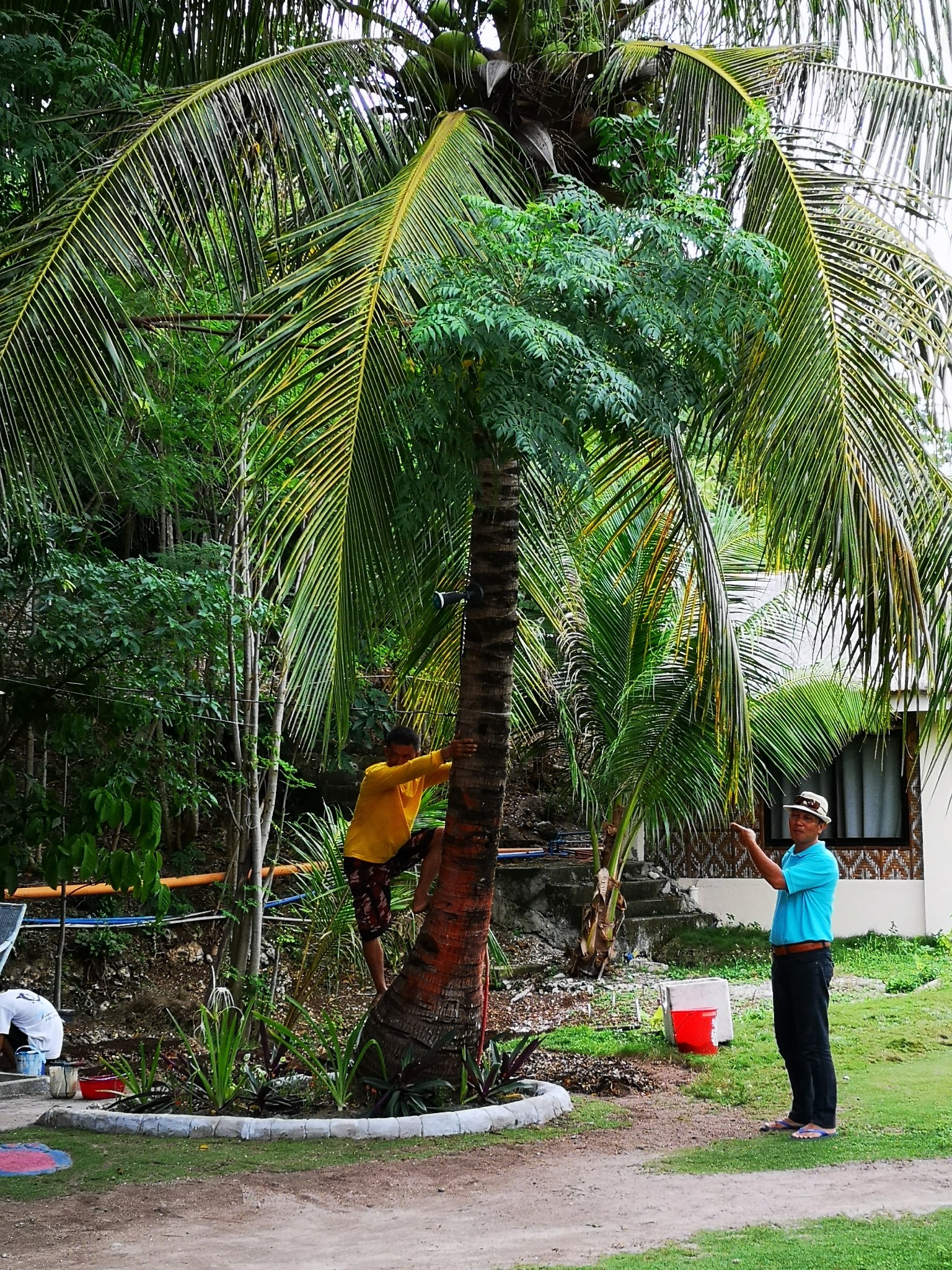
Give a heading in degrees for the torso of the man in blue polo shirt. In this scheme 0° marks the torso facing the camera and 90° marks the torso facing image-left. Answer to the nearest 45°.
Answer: approximately 45°

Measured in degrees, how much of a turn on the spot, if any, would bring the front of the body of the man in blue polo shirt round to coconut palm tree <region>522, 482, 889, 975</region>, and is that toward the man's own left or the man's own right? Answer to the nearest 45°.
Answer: approximately 135° to the man's own right

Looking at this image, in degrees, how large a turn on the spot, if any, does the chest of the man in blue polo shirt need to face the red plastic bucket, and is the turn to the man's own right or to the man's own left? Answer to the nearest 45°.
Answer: approximately 135° to the man's own right

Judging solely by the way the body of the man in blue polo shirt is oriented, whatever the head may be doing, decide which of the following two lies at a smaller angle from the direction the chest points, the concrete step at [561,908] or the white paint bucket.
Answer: the white paint bucket

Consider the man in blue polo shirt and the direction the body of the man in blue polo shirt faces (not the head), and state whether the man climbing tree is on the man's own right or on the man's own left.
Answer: on the man's own right

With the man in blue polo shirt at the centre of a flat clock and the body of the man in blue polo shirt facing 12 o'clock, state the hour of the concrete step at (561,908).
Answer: The concrete step is roughly at 4 o'clock from the man in blue polo shirt.

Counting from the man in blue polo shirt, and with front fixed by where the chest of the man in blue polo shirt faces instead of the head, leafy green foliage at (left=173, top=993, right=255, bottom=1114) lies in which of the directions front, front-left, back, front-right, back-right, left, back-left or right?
front-right

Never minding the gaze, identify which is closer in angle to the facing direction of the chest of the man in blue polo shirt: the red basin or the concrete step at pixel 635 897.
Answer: the red basin

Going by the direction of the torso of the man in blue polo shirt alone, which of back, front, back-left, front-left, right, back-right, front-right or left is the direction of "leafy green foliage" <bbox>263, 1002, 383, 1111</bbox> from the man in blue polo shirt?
front-right

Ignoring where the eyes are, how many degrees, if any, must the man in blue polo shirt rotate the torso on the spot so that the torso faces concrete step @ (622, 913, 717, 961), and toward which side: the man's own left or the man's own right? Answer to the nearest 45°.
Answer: approximately 135° to the man's own right

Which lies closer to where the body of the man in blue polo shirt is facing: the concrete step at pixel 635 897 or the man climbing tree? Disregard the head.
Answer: the man climbing tree
